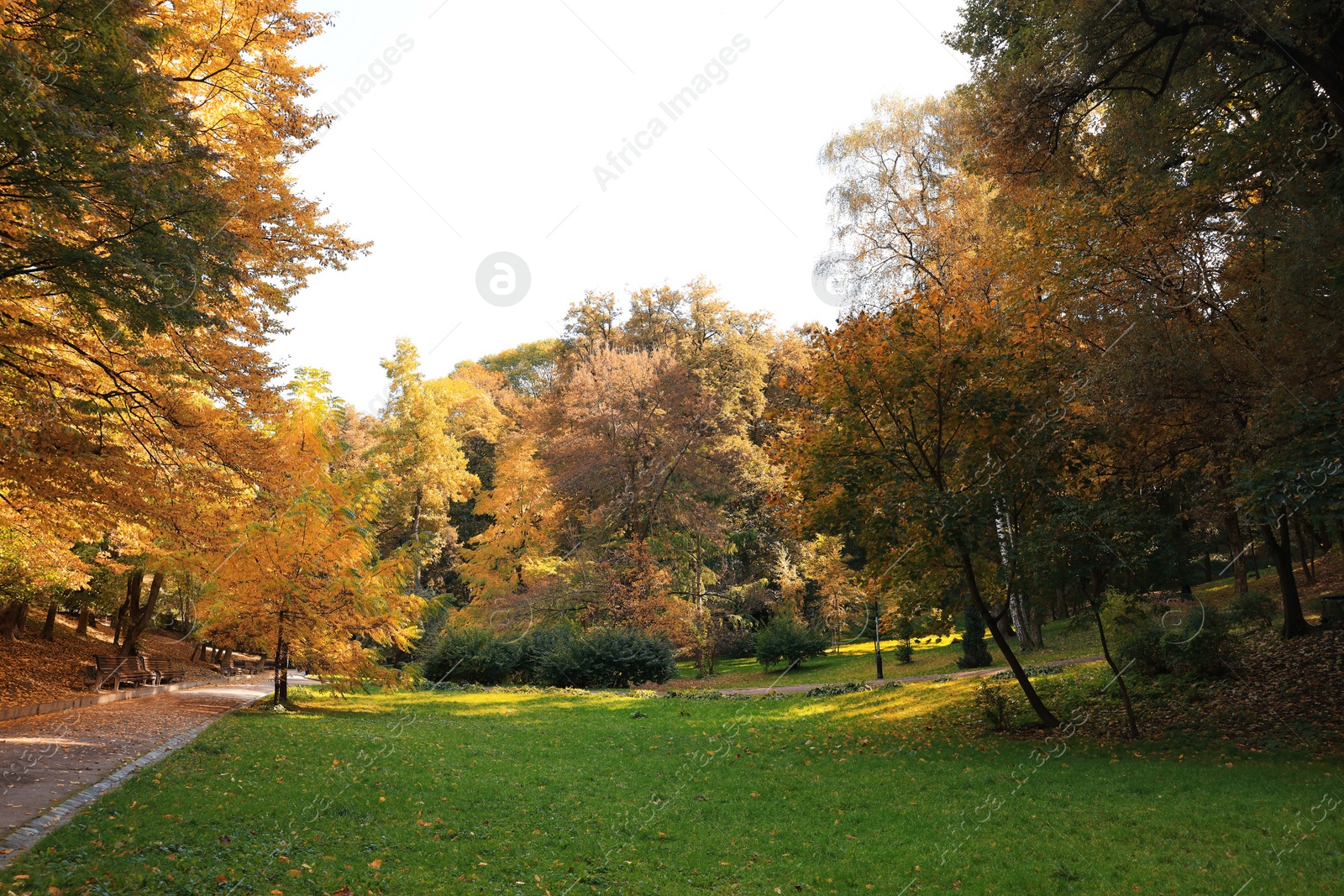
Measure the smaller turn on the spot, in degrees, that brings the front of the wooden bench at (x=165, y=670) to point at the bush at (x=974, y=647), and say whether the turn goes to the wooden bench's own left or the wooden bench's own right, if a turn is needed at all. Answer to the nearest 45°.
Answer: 0° — it already faces it

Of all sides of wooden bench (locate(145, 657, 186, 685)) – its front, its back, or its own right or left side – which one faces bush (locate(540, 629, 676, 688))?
front

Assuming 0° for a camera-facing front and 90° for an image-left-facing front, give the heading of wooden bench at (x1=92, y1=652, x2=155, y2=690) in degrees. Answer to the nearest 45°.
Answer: approximately 315°

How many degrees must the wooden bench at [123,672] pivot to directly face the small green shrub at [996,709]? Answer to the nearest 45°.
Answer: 0° — it already faces it

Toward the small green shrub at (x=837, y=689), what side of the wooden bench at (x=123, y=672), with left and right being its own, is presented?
front

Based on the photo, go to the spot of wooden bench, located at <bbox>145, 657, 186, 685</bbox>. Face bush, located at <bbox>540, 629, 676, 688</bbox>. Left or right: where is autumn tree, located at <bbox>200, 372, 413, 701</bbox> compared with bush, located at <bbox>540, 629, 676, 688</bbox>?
right

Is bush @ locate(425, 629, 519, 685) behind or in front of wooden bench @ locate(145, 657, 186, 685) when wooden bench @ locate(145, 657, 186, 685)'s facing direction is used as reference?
in front

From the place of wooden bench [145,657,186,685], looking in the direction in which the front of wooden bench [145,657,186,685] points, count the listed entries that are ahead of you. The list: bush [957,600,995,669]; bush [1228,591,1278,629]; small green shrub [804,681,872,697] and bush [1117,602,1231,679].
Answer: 4

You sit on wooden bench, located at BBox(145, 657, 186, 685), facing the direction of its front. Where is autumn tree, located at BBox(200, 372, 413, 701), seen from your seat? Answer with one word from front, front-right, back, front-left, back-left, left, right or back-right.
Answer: front-right

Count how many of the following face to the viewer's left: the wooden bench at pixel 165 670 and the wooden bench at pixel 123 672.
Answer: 0
